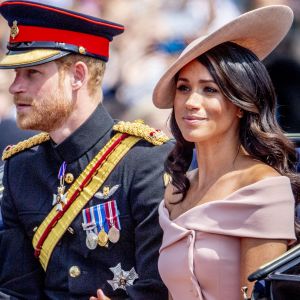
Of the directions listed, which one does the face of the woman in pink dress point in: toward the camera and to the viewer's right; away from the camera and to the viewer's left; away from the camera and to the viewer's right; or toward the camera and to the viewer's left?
toward the camera and to the viewer's left

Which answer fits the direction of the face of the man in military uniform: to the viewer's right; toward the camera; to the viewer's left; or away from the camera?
to the viewer's left

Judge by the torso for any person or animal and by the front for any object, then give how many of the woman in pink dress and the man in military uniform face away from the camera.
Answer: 0

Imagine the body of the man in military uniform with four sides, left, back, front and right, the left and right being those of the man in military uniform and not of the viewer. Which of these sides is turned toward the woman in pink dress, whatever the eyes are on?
left

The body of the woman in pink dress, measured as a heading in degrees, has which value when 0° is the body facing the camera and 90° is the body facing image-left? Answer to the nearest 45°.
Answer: approximately 45°

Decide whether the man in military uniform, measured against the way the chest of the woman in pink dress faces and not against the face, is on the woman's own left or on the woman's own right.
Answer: on the woman's own right

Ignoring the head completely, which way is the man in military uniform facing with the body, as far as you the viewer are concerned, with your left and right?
facing the viewer and to the left of the viewer
